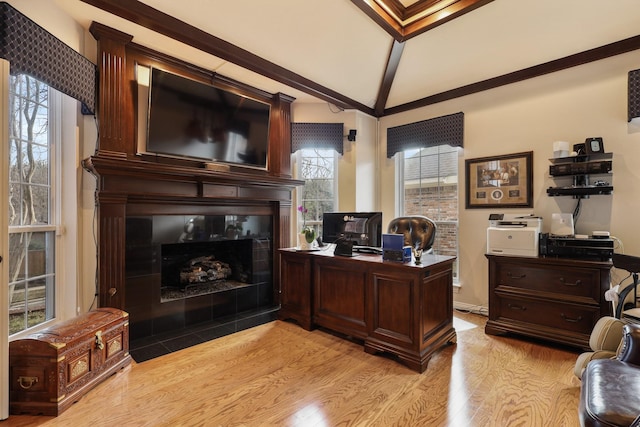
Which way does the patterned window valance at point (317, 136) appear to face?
toward the camera

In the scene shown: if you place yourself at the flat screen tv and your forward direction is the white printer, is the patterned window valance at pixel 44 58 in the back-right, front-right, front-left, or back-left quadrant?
back-right

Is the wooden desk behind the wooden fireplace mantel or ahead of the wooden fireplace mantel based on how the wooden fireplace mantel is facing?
ahead

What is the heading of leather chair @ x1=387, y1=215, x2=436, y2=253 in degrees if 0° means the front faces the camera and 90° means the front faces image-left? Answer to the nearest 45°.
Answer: approximately 45°

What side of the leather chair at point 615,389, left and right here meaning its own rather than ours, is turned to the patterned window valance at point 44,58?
front

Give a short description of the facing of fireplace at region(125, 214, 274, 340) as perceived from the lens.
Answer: facing the viewer and to the right of the viewer

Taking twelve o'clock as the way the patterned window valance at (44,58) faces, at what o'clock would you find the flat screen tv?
The flat screen tv is roughly at 10 o'clock from the patterned window valance.

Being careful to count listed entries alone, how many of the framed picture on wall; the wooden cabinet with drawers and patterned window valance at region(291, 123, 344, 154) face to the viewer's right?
0

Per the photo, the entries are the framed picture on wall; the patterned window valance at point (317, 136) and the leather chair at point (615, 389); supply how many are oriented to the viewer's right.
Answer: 0

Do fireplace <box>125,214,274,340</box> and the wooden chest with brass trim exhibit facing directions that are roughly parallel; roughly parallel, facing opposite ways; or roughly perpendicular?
roughly parallel
